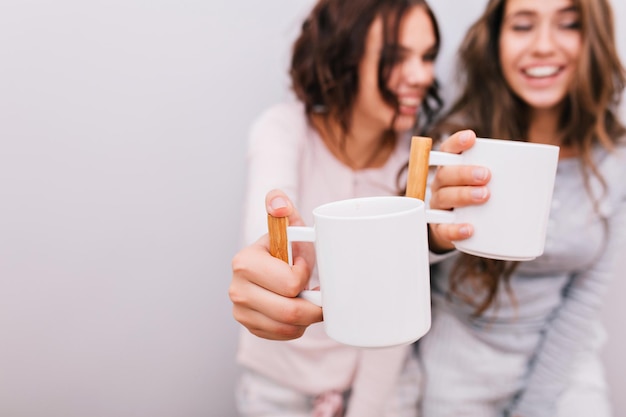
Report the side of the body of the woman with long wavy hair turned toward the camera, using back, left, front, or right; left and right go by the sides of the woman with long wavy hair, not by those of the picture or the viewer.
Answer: front
